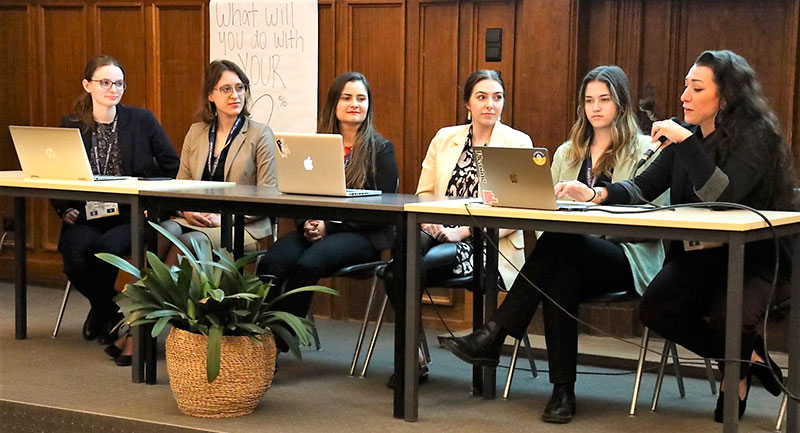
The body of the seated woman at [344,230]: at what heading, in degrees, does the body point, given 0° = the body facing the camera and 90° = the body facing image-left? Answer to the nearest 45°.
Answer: approximately 45°

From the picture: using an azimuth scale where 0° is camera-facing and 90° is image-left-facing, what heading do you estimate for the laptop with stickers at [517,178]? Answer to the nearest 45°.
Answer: approximately 225°

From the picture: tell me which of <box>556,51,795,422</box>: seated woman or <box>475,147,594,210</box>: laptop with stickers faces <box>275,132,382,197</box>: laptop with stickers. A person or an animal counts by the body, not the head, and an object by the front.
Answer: the seated woman

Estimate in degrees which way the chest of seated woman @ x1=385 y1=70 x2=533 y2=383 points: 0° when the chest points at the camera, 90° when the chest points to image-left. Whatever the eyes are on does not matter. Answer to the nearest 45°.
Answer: approximately 45°

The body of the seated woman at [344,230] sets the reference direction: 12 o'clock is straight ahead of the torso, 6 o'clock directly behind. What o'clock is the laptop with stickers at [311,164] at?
The laptop with stickers is roughly at 11 o'clock from the seated woman.

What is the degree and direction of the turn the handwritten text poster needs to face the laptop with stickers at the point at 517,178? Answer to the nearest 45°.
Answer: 0° — it already faces it

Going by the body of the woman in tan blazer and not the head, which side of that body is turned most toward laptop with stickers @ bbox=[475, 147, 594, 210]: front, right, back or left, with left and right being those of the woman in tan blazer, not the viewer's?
left

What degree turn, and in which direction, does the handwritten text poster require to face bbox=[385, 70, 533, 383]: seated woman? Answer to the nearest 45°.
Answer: approximately 45° to its left

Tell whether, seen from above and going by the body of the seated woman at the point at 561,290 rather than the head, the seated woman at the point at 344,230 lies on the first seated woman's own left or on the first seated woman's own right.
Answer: on the first seated woman's own right

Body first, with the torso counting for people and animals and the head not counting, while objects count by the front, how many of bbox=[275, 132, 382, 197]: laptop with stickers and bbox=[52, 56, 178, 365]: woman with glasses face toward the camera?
1

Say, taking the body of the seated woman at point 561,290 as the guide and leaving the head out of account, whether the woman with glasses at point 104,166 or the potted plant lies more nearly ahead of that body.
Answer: the potted plant

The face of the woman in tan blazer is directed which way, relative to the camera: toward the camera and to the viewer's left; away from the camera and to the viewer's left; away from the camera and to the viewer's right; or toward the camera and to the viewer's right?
toward the camera and to the viewer's right

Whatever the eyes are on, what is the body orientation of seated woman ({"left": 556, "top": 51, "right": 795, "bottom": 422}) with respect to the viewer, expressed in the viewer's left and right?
facing to the left of the viewer

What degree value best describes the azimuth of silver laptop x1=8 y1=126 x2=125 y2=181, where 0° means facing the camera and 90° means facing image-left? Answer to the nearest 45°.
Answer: approximately 225°

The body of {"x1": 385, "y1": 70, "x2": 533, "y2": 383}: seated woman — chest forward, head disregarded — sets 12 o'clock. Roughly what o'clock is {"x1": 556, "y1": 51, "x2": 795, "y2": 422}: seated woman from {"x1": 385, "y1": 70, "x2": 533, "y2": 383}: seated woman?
{"x1": 556, "y1": 51, "x2": 795, "y2": 422}: seated woman is roughly at 9 o'clock from {"x1": 385, "y1": 70, "x2": 533, "y2": 383}: seated woman.

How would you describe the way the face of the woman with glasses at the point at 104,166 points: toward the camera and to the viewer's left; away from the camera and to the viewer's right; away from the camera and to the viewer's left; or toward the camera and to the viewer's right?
toward the camera and to the viewer's right

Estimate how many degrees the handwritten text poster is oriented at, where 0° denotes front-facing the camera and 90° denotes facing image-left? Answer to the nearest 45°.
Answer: approximately 0°

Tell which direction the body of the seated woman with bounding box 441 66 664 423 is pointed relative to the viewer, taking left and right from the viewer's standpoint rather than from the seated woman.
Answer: facing the viewer and to the left of the viewer

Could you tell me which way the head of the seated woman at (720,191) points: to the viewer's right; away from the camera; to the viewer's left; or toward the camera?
to the viewer's left
